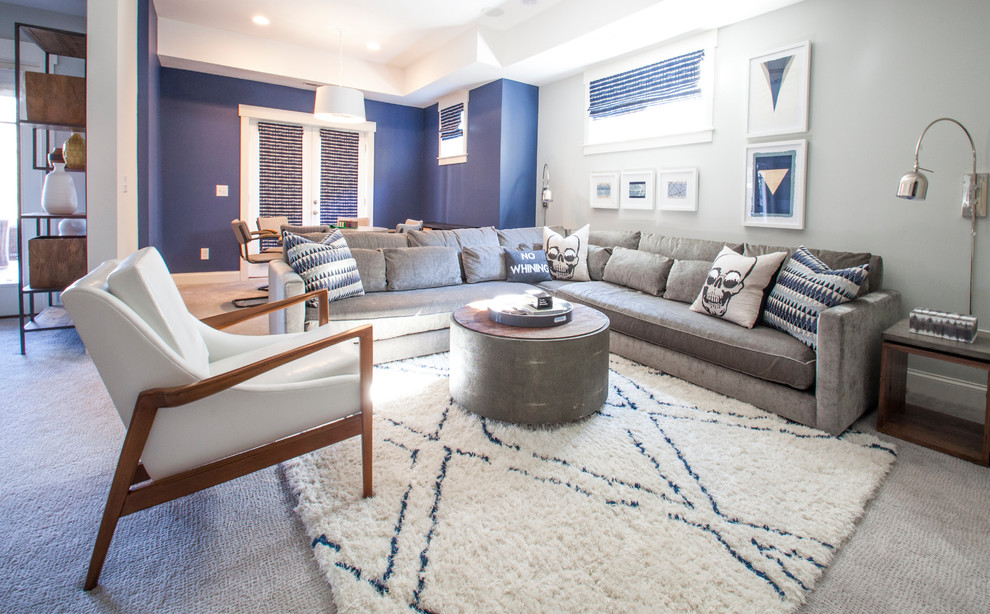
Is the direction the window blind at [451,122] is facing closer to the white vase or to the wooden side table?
the white vase

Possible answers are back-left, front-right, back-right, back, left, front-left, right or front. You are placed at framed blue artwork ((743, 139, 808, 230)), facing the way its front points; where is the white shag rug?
front-left

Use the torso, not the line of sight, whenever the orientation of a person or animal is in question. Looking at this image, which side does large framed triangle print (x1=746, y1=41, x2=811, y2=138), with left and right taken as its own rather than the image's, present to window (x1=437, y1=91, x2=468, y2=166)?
right

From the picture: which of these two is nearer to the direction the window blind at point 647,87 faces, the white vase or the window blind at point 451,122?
the white vase

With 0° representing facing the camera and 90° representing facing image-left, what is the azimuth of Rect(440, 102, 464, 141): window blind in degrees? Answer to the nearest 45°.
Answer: approximately 45°

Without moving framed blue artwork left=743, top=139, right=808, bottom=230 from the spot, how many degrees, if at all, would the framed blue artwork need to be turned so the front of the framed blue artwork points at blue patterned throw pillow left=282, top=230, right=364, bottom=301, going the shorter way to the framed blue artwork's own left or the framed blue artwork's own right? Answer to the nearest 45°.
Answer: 0° — it already faces it

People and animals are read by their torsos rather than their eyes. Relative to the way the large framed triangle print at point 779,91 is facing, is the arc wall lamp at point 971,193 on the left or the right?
on its left
